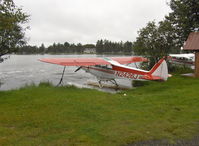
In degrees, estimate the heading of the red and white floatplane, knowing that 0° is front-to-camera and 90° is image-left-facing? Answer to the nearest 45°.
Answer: approximately 135°

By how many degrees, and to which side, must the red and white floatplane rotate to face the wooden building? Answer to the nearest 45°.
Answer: approximately 135° to its right
